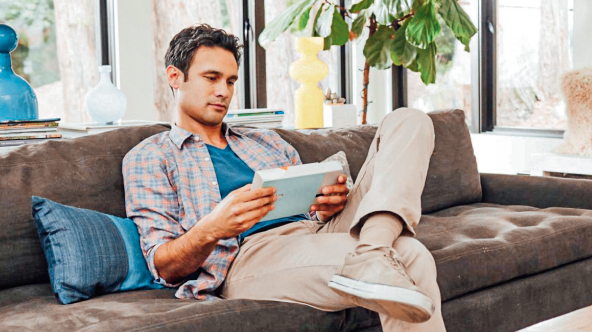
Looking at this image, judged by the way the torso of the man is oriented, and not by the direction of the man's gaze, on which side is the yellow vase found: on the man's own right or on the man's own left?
on the man's own left

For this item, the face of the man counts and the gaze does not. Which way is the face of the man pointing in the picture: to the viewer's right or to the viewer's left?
to the viewer's right

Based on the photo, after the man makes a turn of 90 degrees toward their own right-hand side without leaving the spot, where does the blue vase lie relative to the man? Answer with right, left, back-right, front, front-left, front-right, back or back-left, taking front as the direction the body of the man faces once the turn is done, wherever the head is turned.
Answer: right

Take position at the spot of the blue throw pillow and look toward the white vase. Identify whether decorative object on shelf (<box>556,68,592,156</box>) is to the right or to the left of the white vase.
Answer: right

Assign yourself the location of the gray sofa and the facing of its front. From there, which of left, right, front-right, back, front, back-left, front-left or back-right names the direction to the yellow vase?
back-left

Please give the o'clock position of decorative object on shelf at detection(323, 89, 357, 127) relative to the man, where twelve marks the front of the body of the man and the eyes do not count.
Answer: The decorative object on shelf is roughly at 8 o'clock from the man.

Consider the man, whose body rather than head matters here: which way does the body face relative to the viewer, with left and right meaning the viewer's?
facing the viewer and to the right of the viewer

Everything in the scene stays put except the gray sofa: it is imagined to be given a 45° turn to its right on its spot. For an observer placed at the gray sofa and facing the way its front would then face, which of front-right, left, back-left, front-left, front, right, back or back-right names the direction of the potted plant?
back

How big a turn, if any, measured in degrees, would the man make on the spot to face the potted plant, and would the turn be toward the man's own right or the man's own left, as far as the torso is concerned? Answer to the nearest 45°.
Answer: approximately 135° to the man's own left
